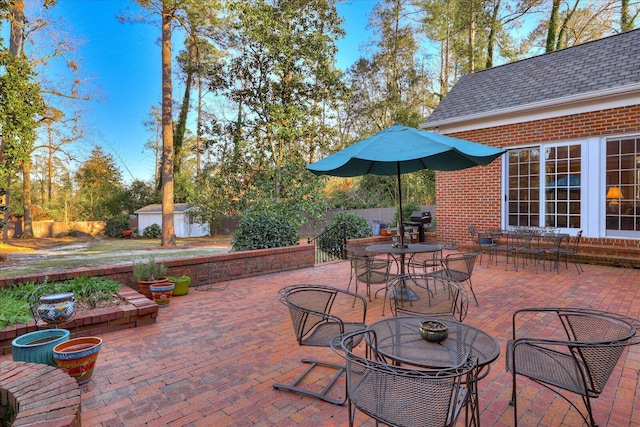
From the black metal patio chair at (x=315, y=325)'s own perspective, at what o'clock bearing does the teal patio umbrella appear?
The teal patio umbrella is roughly at 9 o'clock from the black metal patio chair.

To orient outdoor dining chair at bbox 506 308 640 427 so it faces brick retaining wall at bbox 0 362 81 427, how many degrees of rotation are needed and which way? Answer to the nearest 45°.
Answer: approximately 45° to its left

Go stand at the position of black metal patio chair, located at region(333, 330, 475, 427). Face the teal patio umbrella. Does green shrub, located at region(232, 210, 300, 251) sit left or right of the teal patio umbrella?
left

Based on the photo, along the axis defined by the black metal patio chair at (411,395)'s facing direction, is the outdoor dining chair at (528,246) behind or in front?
in front

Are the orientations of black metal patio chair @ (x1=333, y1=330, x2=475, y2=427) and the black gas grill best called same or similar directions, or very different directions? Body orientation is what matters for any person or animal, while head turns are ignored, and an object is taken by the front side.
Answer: very different directions

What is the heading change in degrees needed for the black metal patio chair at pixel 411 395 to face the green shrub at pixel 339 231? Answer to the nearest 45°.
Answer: approximately 45° to its left

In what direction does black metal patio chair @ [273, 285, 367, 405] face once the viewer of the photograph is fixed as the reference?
facing the viewer and to the right of the viewer

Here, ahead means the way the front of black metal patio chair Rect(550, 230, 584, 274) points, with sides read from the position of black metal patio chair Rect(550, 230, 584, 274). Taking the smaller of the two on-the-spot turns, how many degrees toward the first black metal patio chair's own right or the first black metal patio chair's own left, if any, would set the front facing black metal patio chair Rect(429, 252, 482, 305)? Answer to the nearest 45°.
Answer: approximately 90° to the first black metal patio chair's own left

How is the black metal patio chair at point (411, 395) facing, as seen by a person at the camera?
facing away from the viewer and to the right of the viewer

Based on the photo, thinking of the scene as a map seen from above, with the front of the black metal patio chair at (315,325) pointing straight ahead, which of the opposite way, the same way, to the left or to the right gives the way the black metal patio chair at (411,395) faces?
to the left

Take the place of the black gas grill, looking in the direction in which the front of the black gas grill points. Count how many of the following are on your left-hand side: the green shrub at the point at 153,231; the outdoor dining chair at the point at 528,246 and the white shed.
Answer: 1

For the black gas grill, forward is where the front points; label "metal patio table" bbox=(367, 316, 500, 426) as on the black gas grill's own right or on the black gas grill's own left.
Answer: on the black gas grill's own left

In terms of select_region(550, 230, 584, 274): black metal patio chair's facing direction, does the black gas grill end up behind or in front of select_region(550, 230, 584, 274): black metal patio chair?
in front

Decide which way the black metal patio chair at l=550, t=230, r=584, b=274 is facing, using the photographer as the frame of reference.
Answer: facing to the left of the viewer

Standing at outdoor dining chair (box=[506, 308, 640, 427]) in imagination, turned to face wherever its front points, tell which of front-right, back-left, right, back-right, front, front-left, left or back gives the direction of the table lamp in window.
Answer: right

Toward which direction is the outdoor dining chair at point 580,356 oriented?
to the viewer's left

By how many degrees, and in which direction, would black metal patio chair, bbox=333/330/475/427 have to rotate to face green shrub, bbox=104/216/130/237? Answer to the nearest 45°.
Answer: approximately 90° to its left

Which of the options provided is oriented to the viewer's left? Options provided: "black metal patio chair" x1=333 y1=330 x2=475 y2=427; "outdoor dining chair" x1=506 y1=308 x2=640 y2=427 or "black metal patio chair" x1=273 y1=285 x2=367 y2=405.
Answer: the outdoor dining chair

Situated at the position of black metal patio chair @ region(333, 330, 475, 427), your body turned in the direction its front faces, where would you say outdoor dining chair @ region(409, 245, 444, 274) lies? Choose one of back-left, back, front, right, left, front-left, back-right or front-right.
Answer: front-left

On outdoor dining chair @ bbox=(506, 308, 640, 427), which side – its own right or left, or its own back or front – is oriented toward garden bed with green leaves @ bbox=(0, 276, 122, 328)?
front
